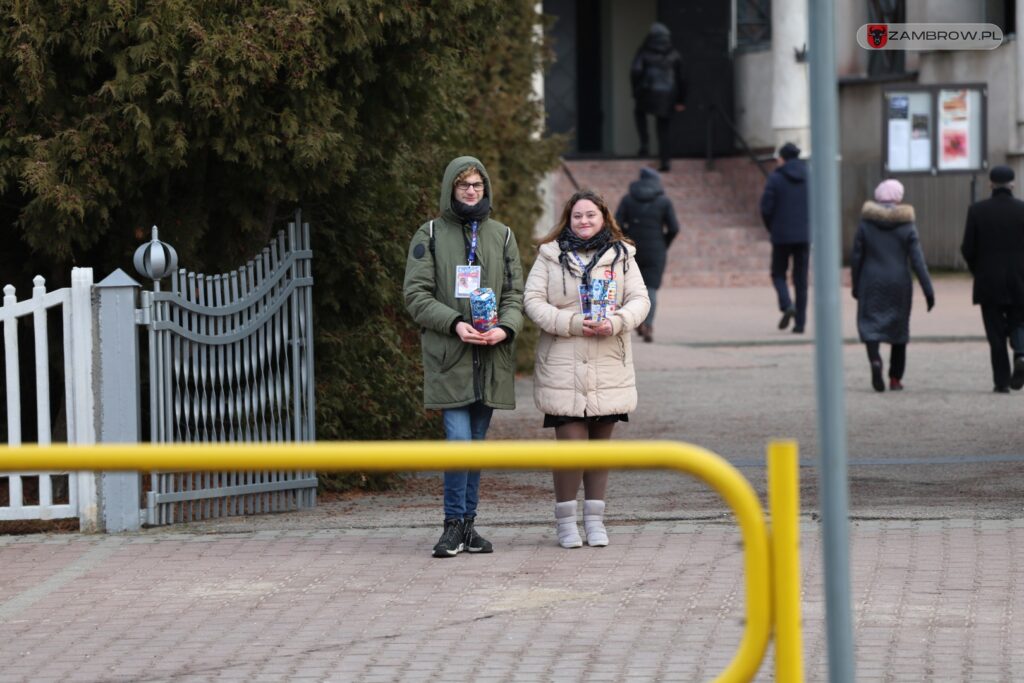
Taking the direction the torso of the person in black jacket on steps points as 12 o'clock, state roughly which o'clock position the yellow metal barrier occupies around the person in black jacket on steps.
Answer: The yellow metal barrier is roughly at 6 o'clock from the person in black jacket on steps.

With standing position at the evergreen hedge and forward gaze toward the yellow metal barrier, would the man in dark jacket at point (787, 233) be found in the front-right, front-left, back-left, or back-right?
back-left

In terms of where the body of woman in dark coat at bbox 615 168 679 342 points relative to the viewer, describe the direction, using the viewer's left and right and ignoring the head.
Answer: facing away from the viewer

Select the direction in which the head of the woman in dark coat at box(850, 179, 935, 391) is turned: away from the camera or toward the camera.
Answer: away from the camera

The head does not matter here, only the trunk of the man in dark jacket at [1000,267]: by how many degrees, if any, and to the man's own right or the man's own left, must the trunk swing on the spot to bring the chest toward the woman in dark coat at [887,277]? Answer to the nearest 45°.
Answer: approximately 90° to the man's own left

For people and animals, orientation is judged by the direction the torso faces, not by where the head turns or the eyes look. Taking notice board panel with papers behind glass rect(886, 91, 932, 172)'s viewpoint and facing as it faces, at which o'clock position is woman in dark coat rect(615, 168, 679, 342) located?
The woman in dark coat is roughly at 1 o'clock from the notice board panel with papers behind glass.

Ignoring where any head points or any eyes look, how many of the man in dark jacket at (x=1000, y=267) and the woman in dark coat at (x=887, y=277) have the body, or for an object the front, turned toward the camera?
0

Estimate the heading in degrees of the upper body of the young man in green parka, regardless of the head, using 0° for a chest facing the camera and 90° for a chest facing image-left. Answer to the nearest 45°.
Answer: approximately 0°

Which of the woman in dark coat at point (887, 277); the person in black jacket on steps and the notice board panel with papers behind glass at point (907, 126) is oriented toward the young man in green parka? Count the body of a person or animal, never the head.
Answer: the notice board panel with papers behind glass

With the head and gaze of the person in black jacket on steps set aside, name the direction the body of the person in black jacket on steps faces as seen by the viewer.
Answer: away from the camera

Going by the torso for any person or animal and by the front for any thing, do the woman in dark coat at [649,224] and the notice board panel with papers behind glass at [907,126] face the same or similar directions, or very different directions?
very different directions

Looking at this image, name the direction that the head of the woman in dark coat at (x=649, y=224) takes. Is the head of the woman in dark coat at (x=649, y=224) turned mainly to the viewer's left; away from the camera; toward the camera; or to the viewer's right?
away from the camera

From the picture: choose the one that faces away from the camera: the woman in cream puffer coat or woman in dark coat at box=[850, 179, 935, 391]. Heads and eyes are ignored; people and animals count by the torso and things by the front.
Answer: the woman in dark coat

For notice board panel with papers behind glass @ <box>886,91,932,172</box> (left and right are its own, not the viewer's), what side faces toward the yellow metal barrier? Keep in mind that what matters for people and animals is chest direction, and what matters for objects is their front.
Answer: front

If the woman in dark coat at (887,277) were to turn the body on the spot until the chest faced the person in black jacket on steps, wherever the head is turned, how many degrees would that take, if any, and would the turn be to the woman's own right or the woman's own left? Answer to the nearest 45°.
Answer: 0° — they already face them

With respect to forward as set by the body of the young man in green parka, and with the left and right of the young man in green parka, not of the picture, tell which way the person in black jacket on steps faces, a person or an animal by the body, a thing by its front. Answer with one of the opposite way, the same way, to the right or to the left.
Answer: the opposite way
